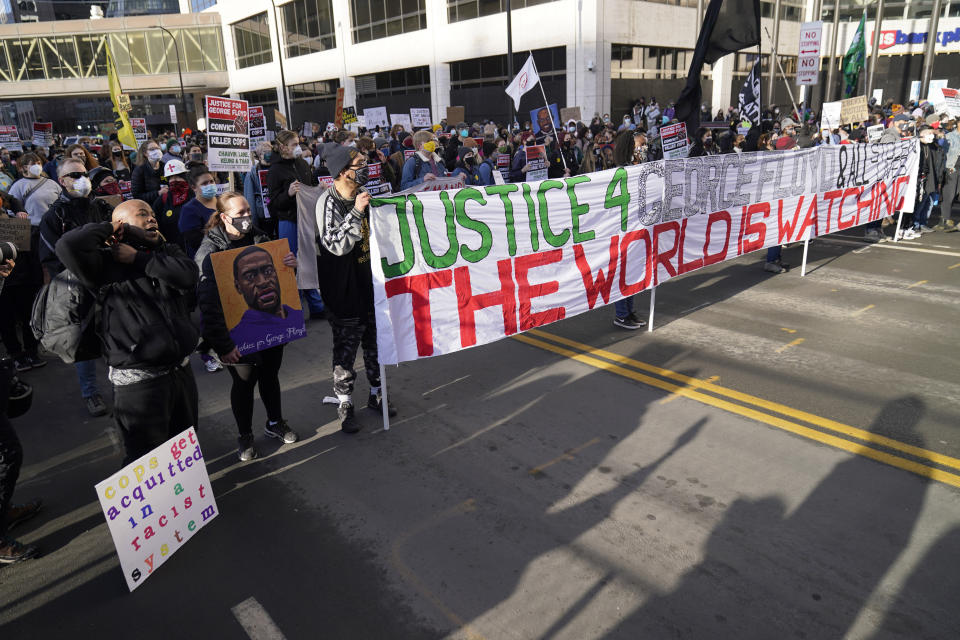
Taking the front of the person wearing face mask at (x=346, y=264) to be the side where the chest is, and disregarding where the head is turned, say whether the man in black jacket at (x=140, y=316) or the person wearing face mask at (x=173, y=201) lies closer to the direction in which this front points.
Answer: the man in black jacket

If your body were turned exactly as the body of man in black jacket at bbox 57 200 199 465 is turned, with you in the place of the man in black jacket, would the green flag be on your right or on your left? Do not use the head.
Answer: on your left

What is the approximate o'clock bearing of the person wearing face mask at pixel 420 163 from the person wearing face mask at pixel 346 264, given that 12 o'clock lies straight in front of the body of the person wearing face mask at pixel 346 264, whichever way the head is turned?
the person wearing face mask at pixel 420 163 is roughly at 8 o'clock from the person wearing face mask at pixel 346 264.

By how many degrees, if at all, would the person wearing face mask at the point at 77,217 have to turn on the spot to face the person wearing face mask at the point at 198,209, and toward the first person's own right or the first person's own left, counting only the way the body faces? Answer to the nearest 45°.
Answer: approximately 45° to the first person's own left

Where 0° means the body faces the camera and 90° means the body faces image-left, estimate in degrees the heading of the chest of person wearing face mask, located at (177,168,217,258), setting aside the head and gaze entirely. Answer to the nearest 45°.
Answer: approximately 315°

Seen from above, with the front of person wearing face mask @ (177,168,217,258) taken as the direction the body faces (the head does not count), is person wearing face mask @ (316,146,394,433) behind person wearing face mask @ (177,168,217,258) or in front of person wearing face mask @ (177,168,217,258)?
in front

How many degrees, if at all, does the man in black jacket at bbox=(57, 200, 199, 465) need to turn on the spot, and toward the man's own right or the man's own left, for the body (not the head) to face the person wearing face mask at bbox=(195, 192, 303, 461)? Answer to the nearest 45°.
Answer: approximately 90° to the man's own left

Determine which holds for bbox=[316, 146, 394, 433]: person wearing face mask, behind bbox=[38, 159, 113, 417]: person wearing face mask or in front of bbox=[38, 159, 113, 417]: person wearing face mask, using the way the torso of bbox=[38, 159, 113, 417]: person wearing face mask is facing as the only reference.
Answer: in front

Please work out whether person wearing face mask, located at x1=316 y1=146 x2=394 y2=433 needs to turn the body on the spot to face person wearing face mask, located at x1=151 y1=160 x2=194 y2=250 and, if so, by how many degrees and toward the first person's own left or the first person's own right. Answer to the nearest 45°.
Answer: approximately 180°
